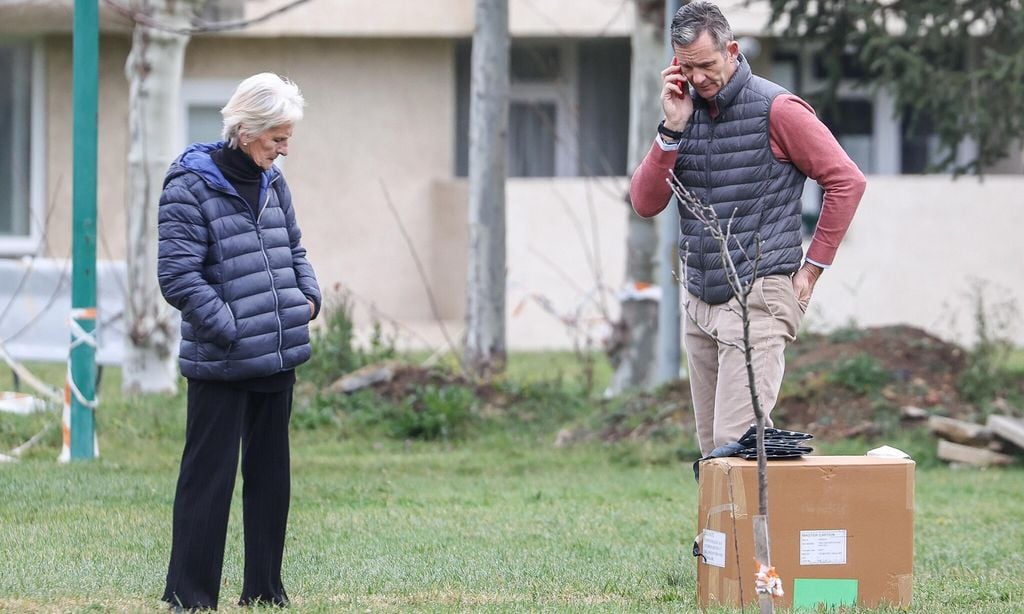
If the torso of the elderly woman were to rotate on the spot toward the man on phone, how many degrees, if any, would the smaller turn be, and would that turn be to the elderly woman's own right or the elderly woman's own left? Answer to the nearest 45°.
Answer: approximately 45° to the elderly woman's own left

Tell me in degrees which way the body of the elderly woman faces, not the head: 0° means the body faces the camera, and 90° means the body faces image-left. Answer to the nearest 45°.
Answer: approximately 315°

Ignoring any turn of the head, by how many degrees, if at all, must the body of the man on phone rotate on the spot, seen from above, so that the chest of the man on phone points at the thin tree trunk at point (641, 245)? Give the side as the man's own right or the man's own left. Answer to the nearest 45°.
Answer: approximately 135° to the man's own right

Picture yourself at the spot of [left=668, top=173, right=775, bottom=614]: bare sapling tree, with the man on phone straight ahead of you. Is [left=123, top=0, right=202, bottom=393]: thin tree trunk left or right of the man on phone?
left

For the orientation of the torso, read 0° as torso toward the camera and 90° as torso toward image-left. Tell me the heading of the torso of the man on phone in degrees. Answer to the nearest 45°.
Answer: approximately 45°

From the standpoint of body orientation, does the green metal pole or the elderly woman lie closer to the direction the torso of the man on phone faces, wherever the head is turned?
the elderly woman

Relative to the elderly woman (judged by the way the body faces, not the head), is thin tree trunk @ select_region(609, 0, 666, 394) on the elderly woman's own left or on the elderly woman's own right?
on the elderly woman's own left

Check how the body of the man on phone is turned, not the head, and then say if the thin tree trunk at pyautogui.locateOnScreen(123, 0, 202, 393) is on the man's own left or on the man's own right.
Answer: on the man's own right
